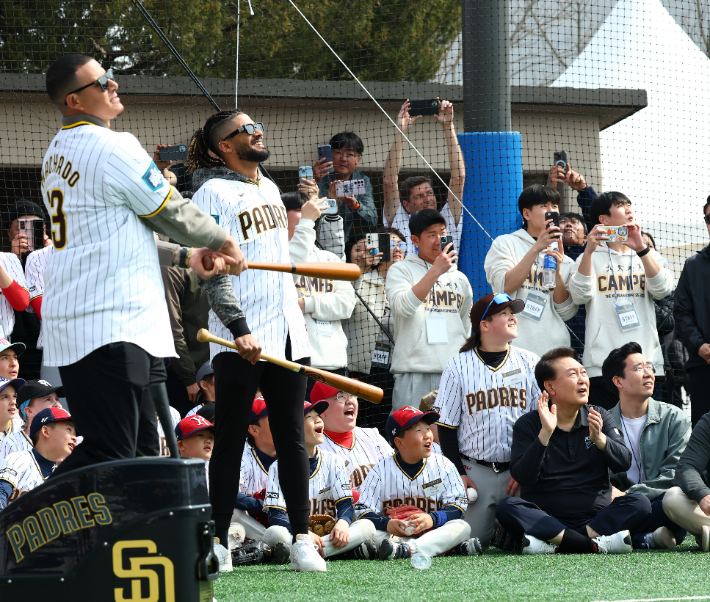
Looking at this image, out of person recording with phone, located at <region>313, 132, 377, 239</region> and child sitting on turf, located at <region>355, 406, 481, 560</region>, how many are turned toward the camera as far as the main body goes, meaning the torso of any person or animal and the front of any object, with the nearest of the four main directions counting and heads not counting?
2

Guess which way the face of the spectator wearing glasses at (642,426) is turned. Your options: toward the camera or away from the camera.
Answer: toward the camera

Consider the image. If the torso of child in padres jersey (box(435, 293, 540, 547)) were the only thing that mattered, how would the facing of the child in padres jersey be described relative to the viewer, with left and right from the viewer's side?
facing the viewer and to the right of the viewer

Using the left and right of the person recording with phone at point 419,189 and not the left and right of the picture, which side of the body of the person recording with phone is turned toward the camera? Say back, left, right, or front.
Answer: front

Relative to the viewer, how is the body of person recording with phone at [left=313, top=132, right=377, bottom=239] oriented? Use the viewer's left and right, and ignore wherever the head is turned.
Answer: facing the viewer

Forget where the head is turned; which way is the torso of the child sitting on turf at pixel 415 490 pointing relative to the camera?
toward the camera

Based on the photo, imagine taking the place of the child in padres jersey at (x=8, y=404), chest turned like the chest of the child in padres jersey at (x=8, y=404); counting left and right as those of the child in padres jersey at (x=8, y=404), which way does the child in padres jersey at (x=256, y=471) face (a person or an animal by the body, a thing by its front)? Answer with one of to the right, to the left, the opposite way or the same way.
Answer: the same way

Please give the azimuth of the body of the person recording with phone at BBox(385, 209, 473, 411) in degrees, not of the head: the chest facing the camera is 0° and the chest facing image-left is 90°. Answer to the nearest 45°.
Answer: approximately 315°

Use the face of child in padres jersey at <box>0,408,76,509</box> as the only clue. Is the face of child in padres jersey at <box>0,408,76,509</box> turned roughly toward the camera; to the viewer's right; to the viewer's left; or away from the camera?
to the viewer's right

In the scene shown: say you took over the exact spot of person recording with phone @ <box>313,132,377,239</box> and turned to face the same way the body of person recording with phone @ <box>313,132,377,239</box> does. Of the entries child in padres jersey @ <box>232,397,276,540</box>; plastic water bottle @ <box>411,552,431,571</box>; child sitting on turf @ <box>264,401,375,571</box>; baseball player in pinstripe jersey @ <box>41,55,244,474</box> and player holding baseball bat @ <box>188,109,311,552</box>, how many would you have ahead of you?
5

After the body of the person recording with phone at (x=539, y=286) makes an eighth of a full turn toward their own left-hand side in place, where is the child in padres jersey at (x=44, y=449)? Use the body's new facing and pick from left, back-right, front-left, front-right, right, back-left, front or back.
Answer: back-right

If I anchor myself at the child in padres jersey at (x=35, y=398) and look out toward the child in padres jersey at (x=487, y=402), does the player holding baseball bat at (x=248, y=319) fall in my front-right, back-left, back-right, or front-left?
front-right

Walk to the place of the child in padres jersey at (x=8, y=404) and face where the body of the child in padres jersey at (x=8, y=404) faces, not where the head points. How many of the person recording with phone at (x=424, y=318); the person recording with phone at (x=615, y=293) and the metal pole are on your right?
0

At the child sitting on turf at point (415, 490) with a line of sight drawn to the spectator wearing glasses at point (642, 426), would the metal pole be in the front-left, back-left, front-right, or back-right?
front-left

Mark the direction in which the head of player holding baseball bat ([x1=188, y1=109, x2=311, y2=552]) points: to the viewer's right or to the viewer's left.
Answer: to the viewer's right

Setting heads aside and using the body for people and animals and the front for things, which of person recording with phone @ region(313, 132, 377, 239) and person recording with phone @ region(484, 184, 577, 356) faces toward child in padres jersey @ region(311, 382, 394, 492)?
person recording with phone @ region(313, 132, 377, 239)

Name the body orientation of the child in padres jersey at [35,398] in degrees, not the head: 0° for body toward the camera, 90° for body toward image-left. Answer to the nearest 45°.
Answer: approximately 315°
